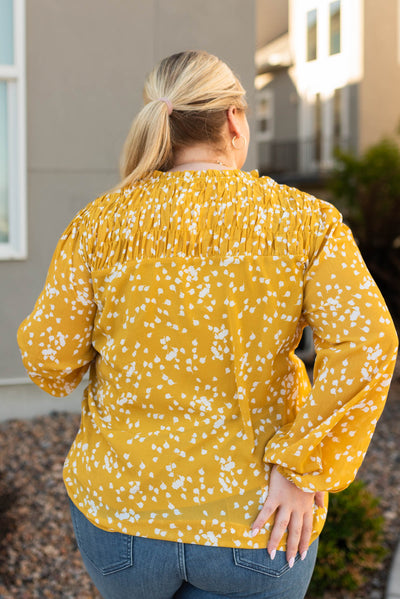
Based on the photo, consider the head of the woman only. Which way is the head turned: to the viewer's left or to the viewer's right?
to the viewer's right

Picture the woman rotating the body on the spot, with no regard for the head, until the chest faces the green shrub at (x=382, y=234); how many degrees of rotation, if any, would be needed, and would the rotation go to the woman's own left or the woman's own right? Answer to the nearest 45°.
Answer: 0° — they already face it

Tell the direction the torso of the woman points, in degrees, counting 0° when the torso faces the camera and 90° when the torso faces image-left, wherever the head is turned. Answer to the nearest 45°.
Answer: approximately 180°
